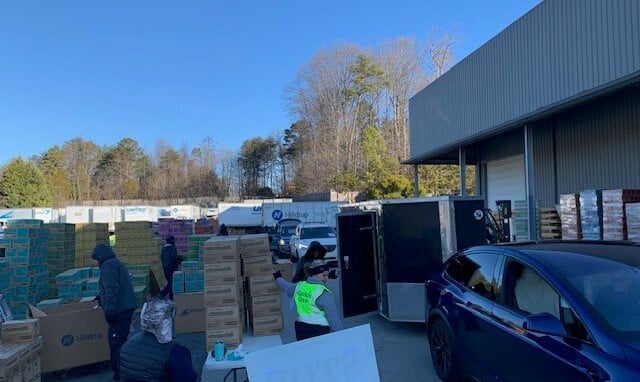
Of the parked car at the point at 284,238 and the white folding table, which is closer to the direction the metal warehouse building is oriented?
the white folding table

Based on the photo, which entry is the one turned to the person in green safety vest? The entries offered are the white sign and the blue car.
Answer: the white sign

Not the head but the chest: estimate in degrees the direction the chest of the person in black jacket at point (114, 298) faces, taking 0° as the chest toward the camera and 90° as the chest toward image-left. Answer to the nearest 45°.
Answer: approximately 90°

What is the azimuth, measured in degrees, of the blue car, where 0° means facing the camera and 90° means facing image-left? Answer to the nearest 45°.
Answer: approximately 315°

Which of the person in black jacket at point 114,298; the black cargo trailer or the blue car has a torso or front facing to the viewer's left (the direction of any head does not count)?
the person in black jacket

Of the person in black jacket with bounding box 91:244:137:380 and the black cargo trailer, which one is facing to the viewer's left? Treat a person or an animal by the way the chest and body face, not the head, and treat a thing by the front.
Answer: the person in black jacket

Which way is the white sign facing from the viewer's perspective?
away from the camera

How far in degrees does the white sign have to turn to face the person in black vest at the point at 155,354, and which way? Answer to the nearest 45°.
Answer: approximately 90° to its left
